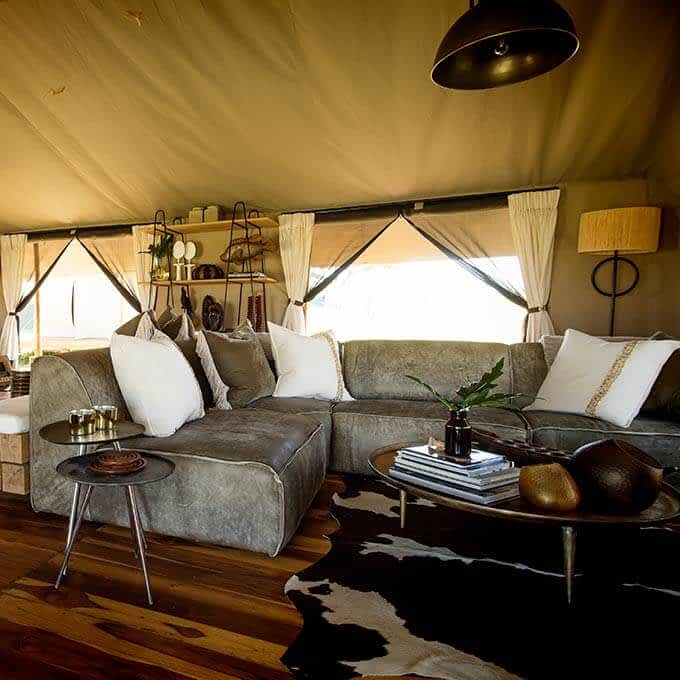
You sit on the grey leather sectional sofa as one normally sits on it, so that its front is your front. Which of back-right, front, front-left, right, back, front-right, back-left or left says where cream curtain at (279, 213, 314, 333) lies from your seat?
back

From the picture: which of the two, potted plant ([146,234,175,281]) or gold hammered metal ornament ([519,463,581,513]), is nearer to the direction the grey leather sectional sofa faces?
the gold hammered metal ornament

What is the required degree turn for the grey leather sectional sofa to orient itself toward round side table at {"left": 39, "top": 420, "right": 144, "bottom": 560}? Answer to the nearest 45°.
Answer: approximately 45° to its right

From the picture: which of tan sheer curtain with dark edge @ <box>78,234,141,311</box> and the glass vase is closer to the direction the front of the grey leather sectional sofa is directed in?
the glass vase

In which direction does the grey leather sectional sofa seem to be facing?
toward the camera

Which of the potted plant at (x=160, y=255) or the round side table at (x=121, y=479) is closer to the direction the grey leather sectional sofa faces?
the round side table

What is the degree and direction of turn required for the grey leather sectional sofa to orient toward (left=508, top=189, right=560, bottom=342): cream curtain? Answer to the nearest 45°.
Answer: approximately 135° to its left

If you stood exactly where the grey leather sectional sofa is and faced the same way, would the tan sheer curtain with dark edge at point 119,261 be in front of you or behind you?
behind

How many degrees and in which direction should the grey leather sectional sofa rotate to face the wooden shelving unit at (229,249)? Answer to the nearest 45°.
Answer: approximately 180°

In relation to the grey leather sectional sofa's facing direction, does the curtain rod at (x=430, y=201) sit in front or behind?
behind

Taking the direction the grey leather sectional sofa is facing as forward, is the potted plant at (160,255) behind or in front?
behind

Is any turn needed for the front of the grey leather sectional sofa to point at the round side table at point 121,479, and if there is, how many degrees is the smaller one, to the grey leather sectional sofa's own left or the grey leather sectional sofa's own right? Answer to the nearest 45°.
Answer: approximately 45° to the grey leather sectional sofa's own right
